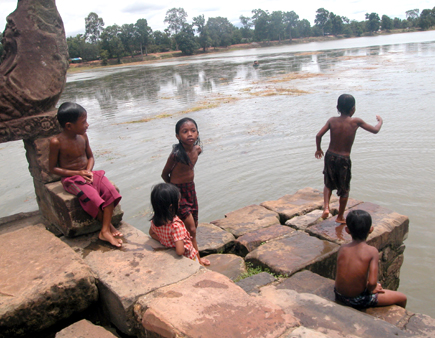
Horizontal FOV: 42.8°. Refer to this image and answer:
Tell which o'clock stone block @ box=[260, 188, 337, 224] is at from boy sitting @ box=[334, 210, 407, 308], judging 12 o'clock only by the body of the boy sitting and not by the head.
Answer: The stone block is roughly at 10 o'clock from the boy sitting.

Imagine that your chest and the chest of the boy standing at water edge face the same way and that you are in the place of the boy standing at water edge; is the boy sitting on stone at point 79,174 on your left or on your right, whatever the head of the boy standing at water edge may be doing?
on your left

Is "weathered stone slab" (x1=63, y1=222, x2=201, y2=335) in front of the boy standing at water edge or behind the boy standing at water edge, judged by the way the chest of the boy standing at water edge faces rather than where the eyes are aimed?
behind

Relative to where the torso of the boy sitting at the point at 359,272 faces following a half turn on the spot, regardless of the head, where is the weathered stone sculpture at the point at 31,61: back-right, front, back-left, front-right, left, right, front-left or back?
front-right

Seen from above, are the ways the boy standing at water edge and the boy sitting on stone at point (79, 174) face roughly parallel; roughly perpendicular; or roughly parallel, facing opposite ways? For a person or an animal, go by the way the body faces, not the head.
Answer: roughly perpendicular

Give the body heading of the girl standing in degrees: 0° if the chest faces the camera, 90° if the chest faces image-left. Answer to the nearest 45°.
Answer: approximately 315°

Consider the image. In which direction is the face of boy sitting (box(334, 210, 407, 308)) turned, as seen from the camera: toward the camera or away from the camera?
away from the camera

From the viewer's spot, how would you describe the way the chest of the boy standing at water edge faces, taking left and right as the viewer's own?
facing away from the viewer

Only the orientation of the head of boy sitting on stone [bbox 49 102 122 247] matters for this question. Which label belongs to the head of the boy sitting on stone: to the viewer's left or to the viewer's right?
to the viewer's right
